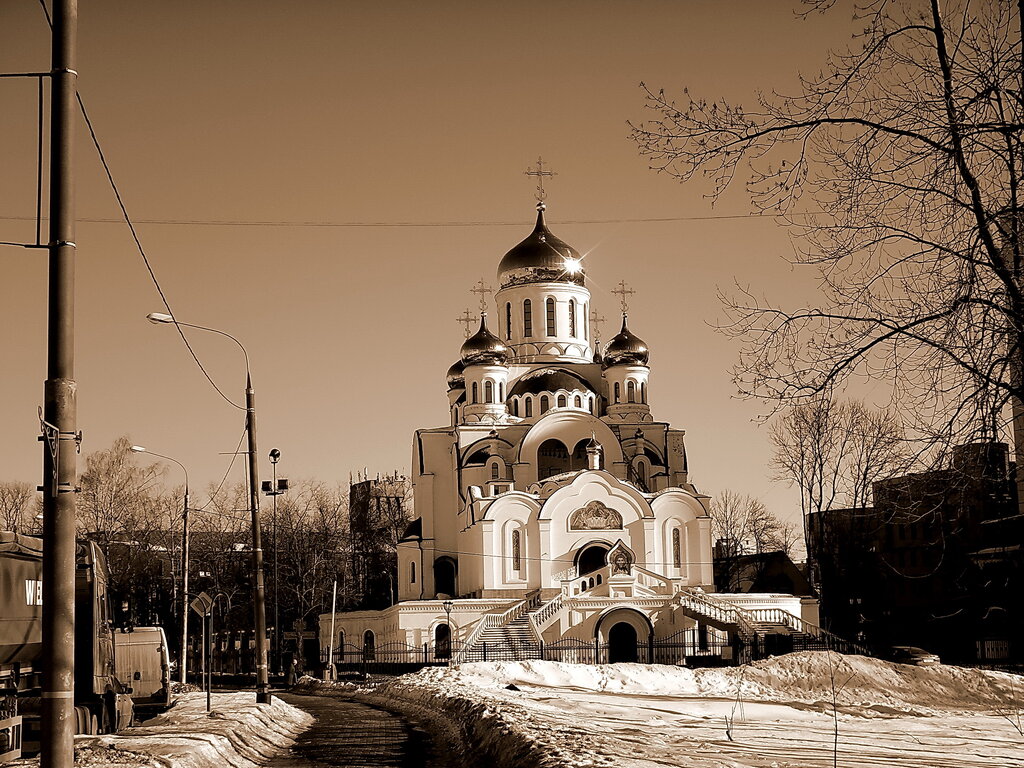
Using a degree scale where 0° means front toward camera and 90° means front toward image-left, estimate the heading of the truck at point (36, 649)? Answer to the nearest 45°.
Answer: approximately 225°

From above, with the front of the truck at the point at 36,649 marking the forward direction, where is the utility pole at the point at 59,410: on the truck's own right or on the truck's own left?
on the truck's own right

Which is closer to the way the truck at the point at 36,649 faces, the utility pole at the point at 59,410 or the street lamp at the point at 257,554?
the street lamp

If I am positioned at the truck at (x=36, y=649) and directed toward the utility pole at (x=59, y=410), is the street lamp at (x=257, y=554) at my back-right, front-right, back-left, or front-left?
back-left

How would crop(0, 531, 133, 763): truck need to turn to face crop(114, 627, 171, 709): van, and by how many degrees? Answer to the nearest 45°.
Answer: approximately 45° to its left
